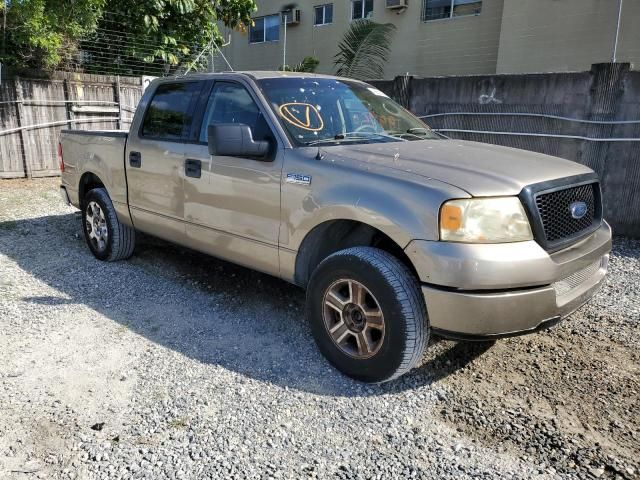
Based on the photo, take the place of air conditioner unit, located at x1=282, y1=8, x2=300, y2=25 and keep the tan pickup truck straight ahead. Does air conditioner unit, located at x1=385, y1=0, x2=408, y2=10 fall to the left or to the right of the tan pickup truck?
left

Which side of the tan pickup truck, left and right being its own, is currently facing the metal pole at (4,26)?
back

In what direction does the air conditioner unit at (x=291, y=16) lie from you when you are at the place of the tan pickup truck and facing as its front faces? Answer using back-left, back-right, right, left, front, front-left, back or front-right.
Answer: back-left

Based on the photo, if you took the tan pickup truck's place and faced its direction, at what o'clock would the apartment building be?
The apartment building is roughly at 8 o'clock from the tan pickup truck.

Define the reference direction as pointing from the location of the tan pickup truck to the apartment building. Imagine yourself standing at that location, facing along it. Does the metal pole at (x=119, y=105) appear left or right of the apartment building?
left

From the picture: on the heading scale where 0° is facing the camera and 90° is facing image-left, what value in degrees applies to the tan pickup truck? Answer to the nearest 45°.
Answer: approximately 315°

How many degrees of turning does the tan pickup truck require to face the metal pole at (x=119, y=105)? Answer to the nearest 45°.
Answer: approximately 180°

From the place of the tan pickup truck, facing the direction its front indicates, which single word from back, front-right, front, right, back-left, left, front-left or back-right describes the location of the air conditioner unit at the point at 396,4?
back-left
